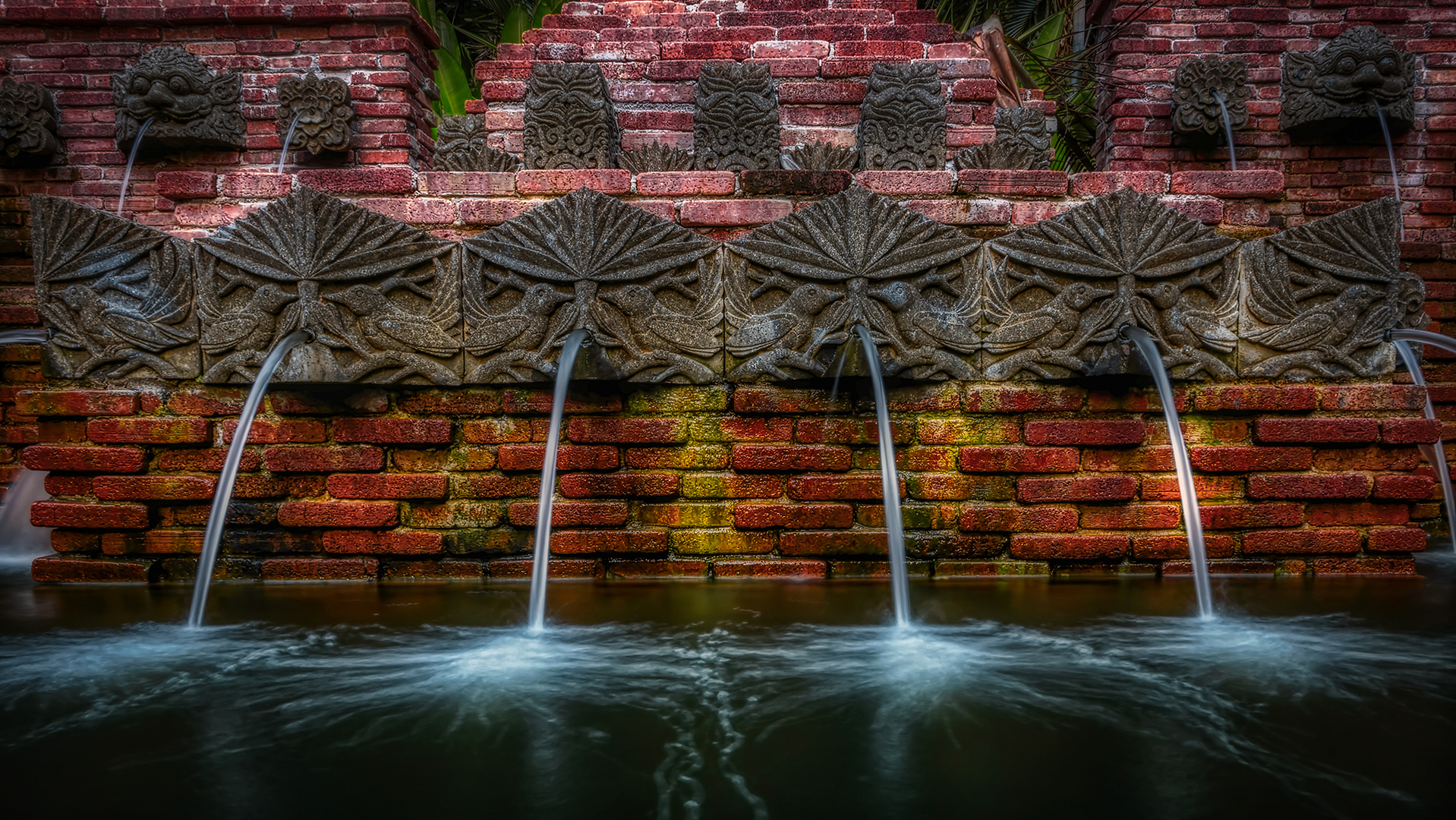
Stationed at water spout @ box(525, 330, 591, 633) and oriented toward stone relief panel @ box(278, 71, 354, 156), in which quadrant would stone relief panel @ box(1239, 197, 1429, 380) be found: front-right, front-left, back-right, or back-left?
back-right

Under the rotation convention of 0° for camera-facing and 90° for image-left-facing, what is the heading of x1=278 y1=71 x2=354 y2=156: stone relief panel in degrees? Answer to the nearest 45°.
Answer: approximately 0°

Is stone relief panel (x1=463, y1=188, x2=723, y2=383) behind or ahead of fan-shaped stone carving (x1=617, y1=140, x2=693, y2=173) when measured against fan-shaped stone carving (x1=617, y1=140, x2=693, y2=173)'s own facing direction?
ahead

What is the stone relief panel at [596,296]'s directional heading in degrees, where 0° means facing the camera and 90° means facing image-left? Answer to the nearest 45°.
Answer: approximately 0°

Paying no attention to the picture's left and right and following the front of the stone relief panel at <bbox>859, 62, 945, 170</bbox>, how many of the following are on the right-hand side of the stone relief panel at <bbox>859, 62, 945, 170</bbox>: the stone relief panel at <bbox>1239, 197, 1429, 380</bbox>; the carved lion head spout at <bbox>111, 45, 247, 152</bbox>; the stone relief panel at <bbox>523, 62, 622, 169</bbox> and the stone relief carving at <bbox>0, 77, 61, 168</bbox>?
3

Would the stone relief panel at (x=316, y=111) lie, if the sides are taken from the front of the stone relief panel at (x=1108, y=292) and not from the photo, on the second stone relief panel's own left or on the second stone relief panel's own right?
on the second stone relief panel's own right

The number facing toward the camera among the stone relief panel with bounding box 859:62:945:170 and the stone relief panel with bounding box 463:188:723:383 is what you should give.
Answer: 2
